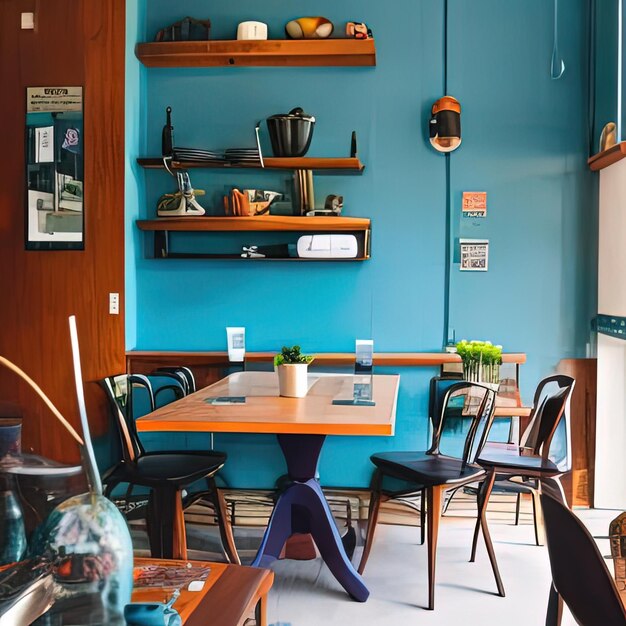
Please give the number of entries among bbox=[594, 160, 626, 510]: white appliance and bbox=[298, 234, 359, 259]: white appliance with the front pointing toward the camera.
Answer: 1

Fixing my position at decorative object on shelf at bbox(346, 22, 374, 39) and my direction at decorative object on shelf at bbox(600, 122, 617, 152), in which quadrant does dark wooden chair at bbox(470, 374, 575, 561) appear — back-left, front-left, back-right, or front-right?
front-right

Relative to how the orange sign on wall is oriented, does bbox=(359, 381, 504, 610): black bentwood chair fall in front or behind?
in front

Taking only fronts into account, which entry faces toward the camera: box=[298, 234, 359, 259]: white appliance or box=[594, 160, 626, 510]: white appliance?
box=[298, 234, 359, 259]: white appliance

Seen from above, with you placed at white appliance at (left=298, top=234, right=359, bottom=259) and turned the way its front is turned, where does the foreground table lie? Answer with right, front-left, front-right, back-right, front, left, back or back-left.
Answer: front

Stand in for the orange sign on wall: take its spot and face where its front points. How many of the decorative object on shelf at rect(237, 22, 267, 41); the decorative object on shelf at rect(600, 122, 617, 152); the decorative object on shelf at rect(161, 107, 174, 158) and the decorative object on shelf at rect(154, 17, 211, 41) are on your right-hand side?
3

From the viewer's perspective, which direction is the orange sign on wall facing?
toward the camera

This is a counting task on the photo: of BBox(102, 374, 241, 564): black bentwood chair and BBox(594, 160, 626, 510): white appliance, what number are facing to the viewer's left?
1

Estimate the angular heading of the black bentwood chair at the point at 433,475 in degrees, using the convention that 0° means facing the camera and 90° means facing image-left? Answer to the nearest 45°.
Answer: approximately 45°

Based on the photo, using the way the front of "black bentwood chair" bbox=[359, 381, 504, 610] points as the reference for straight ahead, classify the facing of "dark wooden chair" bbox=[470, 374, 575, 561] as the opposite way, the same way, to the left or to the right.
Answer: the same way

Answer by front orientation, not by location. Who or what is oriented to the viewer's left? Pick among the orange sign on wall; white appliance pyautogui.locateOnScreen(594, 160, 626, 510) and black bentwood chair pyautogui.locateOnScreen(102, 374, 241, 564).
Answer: the white appliance

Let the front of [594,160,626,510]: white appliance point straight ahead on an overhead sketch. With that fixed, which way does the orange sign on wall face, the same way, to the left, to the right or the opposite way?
to the left

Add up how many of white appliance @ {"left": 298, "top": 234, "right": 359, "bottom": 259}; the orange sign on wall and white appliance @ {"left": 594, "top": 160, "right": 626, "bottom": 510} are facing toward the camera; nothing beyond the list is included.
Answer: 2

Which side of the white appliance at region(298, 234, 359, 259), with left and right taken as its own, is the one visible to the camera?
front

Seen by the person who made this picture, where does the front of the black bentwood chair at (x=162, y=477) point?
facing the viewer and to the right of the viewer

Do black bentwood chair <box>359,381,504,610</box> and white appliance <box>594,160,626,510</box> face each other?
no

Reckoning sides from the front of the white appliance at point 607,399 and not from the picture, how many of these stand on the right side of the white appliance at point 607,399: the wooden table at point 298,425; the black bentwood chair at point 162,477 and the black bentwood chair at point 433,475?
0

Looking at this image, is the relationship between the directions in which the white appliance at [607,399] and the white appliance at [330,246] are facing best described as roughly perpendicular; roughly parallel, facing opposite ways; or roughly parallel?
roughly perpendicular

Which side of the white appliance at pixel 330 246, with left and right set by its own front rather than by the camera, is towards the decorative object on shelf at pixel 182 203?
right

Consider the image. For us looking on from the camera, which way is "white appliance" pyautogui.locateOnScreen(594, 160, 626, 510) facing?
facing to the left of the viewer
